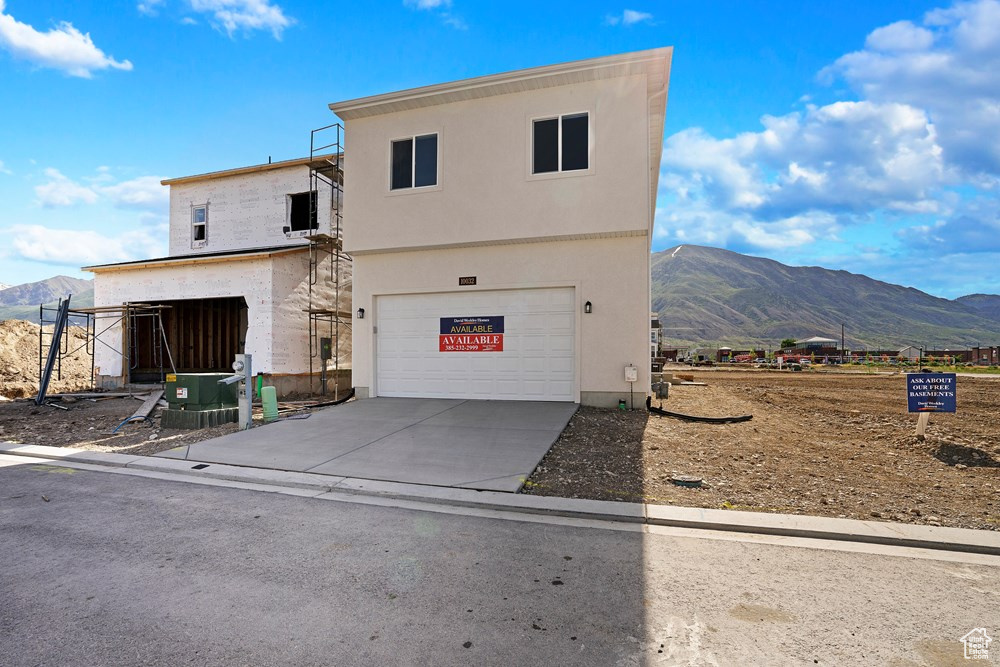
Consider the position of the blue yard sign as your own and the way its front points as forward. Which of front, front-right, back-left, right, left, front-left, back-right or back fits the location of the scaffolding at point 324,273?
right

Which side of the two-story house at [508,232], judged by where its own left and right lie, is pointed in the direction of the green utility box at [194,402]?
right

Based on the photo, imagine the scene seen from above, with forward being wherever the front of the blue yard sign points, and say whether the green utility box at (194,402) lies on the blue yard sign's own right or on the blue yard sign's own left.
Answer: on the blue yard sign's own right

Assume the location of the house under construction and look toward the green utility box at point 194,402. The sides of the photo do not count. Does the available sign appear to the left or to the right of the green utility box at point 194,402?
left

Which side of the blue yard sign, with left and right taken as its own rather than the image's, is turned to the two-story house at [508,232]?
right

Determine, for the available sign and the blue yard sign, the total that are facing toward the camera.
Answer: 2

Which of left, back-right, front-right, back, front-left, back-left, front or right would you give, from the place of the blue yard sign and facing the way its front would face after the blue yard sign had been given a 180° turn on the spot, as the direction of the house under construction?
left

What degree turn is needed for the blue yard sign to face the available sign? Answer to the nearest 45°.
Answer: approximately 90° to its right

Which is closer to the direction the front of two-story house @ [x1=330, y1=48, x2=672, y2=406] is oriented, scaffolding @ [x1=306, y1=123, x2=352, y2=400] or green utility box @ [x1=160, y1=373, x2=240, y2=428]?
the green utility box

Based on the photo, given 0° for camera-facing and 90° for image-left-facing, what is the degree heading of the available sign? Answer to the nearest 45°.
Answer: approximately 0°
